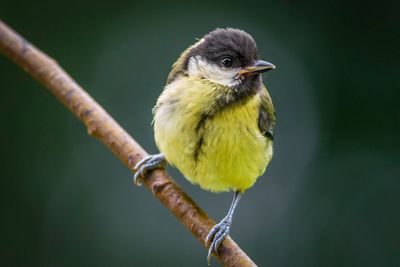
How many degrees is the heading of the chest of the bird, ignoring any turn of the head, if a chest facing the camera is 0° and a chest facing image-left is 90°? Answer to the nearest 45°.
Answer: approximately 0°
